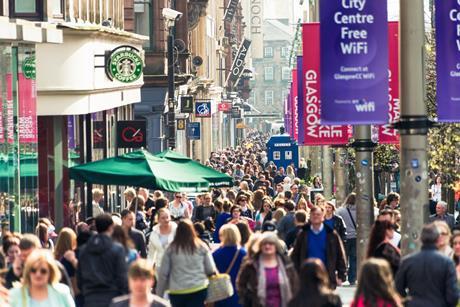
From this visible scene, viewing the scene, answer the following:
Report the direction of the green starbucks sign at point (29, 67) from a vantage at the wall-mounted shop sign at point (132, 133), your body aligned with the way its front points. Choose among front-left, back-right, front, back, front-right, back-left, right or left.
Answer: front

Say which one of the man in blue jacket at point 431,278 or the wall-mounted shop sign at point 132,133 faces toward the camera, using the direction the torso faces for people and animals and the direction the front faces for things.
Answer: the wall-mounted shop sign

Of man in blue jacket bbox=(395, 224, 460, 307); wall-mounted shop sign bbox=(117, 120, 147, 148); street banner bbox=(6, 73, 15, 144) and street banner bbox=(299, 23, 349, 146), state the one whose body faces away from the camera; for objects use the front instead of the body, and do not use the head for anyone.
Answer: the man in blue jacket

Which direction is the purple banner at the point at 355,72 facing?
toward the camera

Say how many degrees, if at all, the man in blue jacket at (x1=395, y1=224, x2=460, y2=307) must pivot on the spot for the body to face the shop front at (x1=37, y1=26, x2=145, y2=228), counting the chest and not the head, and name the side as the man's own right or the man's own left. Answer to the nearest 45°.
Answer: approximately 45° to the man's own left

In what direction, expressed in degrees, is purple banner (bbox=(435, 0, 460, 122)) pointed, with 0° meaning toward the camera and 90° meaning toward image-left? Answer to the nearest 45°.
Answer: approximately 0°

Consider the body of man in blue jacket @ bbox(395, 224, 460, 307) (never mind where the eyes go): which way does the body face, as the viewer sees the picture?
away from the camera

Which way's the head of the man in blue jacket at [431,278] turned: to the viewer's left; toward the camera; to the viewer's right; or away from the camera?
away from the camera
